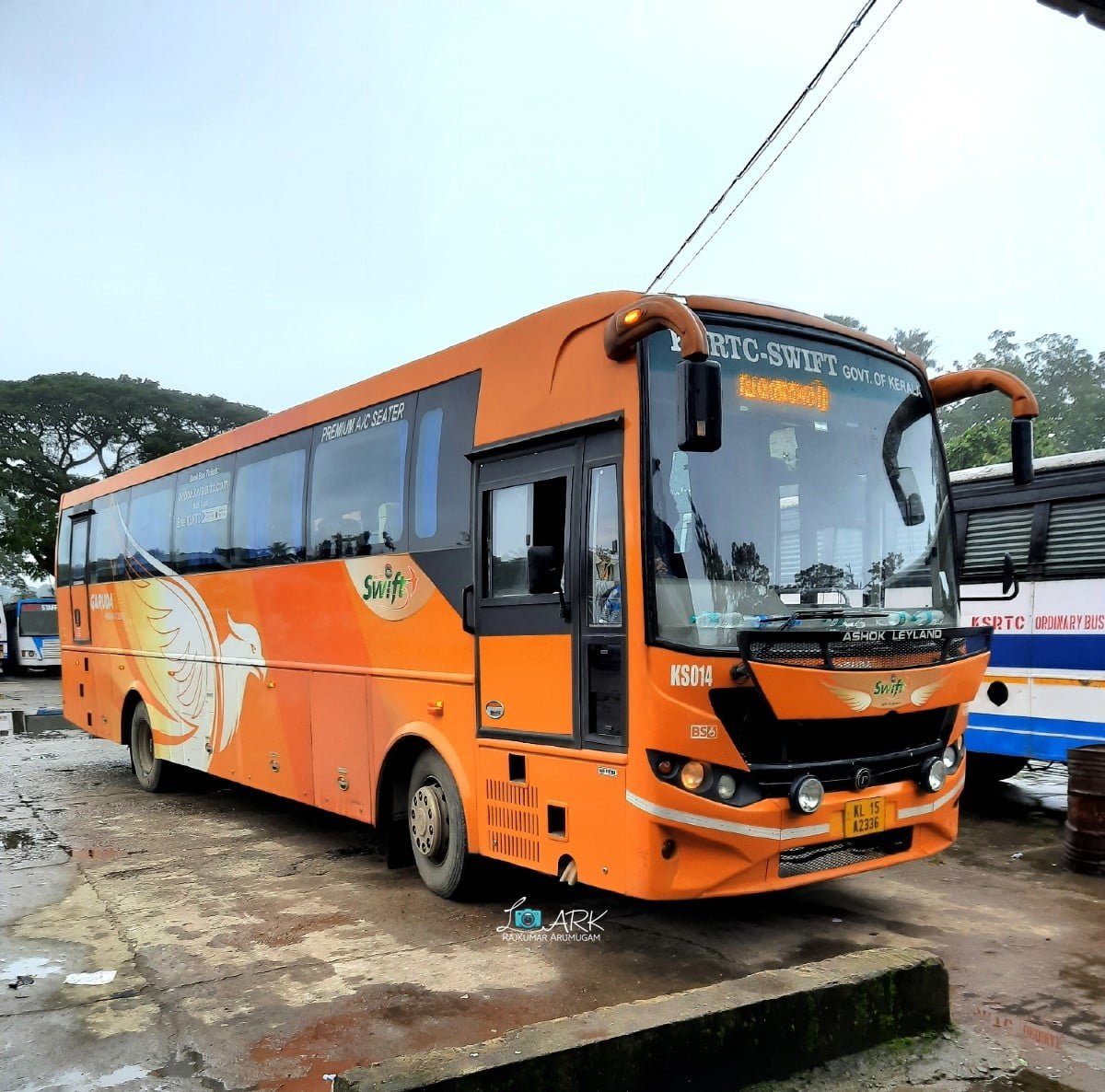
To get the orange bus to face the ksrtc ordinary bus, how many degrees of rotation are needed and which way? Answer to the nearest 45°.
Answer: approximately 90° to its left

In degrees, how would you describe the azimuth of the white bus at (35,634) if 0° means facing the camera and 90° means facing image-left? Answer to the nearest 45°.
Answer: approximately 0°

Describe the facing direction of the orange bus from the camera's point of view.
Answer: facing the viewer and to the right of the viewer

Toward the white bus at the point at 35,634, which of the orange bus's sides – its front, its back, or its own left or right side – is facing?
back

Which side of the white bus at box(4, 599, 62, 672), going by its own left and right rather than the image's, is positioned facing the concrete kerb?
front

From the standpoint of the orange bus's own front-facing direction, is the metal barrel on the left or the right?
on its left

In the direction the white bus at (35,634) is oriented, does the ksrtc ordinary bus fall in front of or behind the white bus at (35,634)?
in front

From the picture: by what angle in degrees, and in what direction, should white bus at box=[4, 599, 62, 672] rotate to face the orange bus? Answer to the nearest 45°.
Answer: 0° — it already faces it

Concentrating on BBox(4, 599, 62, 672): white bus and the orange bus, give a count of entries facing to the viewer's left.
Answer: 0

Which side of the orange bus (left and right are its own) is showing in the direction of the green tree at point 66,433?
back

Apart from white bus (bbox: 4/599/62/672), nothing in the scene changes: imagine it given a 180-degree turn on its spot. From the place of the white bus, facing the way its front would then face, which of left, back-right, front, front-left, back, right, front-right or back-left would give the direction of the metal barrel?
back
